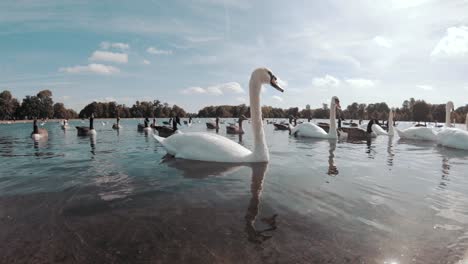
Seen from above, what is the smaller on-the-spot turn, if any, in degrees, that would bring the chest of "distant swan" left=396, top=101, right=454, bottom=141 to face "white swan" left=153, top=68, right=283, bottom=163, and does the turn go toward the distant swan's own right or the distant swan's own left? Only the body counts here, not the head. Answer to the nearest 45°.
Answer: approximately 90° to the distant swan's own right

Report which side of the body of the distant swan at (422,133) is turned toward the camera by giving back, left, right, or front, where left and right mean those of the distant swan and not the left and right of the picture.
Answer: right

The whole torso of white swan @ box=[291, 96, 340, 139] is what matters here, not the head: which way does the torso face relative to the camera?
to the viewer's right

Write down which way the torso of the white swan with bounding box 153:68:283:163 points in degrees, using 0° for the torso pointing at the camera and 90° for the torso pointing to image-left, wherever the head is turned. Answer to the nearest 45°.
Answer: approximately 270°

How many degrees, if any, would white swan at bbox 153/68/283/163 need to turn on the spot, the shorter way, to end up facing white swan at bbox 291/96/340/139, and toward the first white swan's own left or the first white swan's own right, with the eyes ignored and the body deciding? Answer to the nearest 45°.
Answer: approximately 45° to the first white swan's own left

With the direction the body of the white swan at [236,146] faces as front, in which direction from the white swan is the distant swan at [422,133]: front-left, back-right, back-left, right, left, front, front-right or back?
front-left

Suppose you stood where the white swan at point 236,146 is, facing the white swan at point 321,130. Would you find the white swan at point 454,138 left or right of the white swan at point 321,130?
right

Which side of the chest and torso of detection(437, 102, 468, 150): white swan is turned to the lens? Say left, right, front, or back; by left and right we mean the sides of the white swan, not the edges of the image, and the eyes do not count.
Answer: left

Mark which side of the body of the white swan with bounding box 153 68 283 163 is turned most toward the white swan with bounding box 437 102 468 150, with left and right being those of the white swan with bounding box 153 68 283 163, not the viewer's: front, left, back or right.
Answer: front
